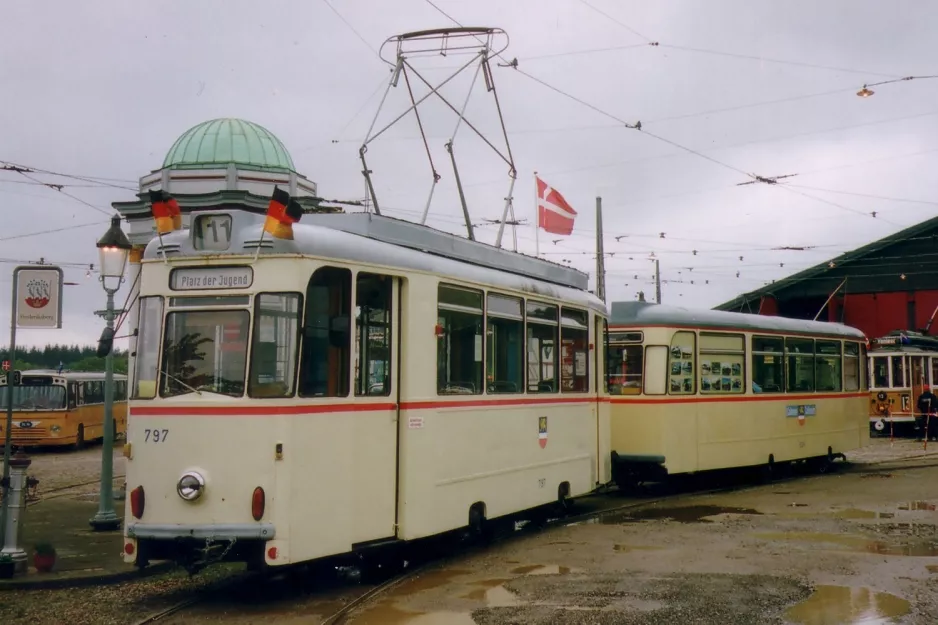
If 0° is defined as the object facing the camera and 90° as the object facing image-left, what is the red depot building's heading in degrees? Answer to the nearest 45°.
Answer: approximately 45°

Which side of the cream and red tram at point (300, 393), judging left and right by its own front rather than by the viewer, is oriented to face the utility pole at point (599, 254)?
back

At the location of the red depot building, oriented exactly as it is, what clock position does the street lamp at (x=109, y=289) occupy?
The street lamp is roughly at 11 o'clock from the red depot building.

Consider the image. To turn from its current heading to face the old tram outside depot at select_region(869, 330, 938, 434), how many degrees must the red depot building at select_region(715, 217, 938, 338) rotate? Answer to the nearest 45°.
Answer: approximately 45° to its left

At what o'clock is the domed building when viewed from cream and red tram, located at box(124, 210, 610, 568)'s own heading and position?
The domed building is roughly at 4 o'clock from the cream and red tram.

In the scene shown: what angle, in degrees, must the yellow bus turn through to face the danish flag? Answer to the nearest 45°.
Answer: approximately 90° to its left

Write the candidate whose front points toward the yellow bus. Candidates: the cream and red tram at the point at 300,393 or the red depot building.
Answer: the red depot building

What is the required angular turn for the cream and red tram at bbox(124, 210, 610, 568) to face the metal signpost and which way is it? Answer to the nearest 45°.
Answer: approximately 90° to its right

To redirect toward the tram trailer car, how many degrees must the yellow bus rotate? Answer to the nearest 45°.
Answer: approximately 90° to its left

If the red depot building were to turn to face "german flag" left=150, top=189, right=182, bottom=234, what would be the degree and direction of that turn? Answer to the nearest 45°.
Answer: approximately 45° to its left

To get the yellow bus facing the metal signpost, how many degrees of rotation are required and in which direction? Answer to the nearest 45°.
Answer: approximately 45° to its left

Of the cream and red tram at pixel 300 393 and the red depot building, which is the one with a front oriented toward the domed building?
the red depot building

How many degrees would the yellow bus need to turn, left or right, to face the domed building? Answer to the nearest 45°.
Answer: approximately 90° to its left

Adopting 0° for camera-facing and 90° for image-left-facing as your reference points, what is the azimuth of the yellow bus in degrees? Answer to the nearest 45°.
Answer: approximately 45°
